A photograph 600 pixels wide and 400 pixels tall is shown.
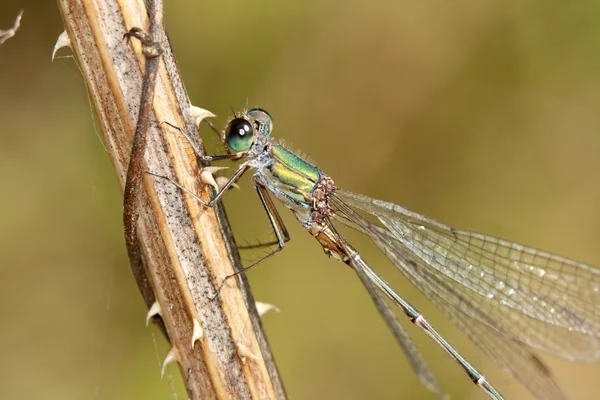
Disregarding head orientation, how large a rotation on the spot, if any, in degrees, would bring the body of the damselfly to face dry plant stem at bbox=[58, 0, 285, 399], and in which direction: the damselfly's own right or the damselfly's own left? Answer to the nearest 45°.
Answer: approximately 45° to the damselfly's own left

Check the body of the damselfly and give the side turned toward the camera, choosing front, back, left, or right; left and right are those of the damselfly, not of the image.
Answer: left
